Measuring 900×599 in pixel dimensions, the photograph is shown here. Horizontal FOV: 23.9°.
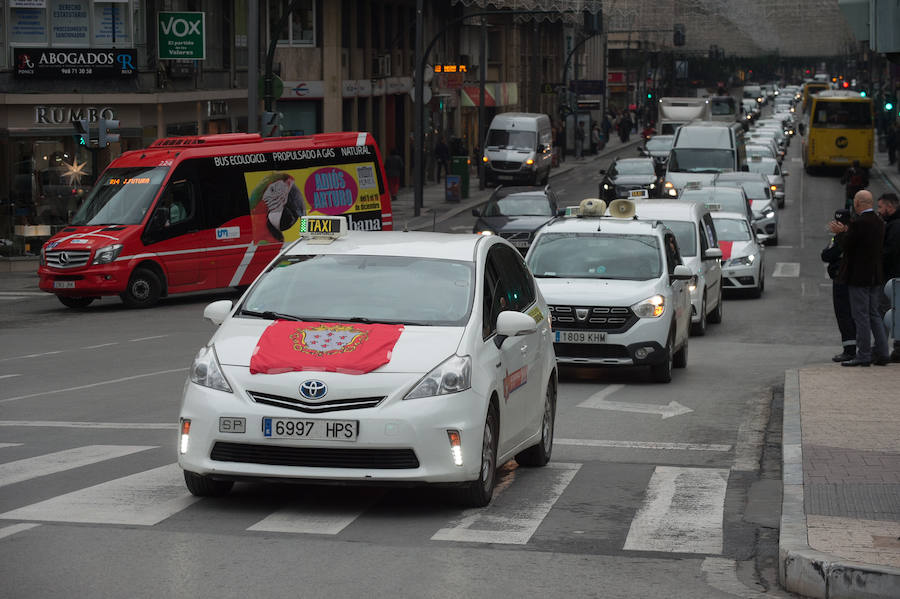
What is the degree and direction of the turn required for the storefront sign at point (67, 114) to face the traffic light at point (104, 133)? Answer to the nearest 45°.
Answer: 0° — it already faces it

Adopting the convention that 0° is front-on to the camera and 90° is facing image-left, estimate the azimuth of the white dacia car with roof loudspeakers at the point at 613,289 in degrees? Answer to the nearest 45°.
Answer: approximately 0°

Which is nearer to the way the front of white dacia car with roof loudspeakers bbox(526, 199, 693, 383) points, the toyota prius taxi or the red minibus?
the toyota prius taxi
